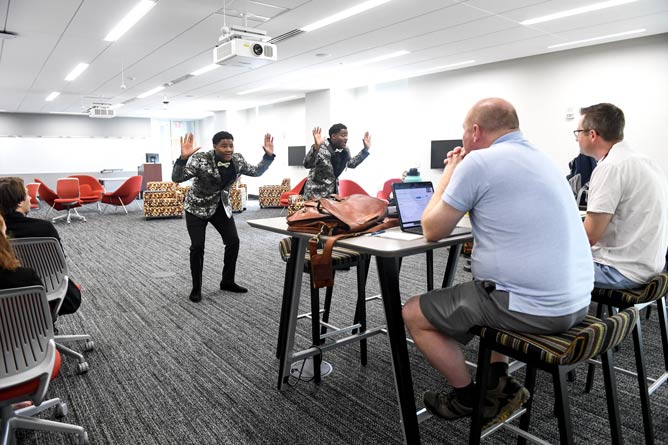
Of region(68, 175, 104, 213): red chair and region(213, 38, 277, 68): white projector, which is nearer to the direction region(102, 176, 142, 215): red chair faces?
the red chair

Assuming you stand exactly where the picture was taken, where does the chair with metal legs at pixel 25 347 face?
facing away from the viewer and to the right of the viewer

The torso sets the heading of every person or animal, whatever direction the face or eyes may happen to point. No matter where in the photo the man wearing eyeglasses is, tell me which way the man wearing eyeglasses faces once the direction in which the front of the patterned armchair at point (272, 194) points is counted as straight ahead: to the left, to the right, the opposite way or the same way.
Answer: to the right

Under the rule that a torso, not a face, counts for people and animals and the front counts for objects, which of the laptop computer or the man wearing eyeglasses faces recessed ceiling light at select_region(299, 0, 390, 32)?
the man wearing eyeglasses

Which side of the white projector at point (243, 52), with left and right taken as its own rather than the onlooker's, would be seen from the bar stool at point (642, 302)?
front

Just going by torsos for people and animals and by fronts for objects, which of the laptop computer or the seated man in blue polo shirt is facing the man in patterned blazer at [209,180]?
the seated man in blue polo shirt

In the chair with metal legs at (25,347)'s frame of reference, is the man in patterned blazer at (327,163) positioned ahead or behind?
ahead

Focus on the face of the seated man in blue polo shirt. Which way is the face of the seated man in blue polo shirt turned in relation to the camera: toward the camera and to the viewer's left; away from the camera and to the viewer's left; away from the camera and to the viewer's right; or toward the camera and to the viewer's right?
away from the camera and to the viewer's left

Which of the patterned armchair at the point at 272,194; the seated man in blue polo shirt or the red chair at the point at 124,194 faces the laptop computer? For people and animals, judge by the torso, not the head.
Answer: the seated man in blue polo shirt

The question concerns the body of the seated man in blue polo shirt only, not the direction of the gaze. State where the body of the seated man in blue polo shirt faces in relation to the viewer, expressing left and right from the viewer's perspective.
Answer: facing away from the viewer and to the left of the viewer
